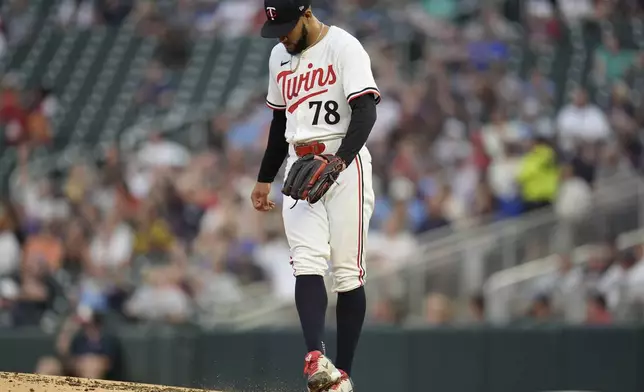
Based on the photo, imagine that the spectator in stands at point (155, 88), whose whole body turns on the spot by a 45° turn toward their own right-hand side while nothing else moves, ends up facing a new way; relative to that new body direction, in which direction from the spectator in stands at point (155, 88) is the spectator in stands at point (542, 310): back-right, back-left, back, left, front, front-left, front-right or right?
left

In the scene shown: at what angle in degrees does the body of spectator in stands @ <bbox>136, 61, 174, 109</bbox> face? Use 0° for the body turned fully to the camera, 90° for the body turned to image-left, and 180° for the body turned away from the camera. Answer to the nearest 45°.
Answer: approximately 0°

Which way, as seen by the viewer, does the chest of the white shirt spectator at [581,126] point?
toward the camera

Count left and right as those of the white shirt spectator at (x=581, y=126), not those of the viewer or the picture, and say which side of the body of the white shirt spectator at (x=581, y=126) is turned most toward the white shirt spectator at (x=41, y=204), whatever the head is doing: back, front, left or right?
right

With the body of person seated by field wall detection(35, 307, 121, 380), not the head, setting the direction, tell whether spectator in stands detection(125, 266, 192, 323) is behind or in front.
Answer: behind

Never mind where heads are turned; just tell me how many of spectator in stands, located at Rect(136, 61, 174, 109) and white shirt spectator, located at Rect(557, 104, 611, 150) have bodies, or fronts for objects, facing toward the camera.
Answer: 2

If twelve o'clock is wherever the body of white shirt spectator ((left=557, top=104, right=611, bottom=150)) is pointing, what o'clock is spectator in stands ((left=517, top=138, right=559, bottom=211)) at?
The spectator in stands is roughly at 1 o'clock from the white shirt spectator.

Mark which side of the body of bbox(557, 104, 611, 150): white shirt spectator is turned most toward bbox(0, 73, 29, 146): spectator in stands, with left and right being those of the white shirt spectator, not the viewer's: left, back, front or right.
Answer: right

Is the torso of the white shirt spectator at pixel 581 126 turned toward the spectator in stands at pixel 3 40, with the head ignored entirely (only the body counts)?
no

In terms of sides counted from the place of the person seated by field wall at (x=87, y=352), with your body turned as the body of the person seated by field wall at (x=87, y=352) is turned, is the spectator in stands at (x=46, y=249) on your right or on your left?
on your right
